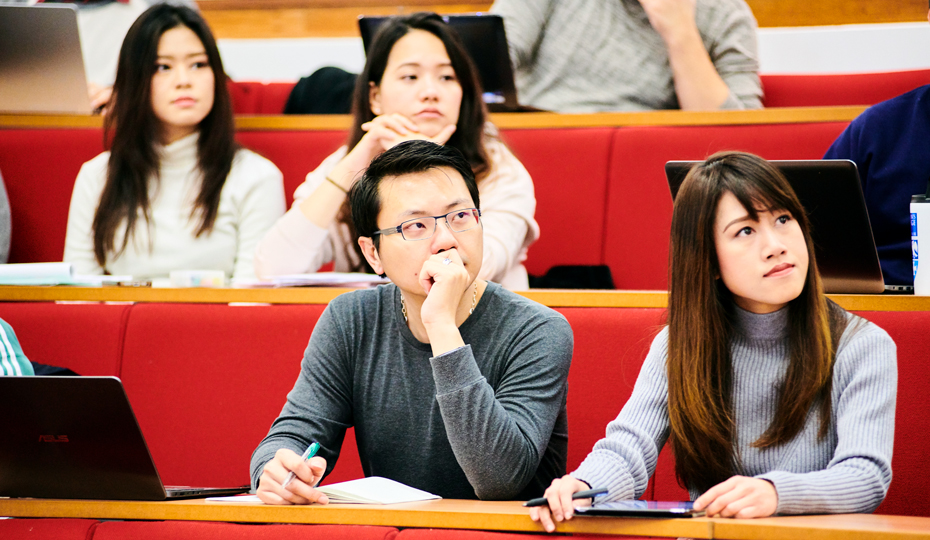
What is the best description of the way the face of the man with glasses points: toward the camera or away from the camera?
toward the camera

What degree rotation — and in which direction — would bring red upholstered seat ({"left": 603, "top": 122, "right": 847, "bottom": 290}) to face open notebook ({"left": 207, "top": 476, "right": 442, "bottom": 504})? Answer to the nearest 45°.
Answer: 0° — it already faces it

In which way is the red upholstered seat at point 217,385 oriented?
toward the camera

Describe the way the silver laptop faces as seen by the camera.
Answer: facing away from the viewer

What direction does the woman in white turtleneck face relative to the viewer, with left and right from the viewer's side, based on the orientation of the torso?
facing the viewer

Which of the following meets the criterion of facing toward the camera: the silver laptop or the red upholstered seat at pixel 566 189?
the red upholstered seat

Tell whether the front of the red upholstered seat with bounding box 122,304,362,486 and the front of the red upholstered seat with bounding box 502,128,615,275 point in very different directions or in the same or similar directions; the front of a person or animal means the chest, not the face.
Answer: same or similar directions

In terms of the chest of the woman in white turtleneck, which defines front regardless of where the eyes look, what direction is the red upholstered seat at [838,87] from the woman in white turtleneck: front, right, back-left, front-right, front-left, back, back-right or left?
left

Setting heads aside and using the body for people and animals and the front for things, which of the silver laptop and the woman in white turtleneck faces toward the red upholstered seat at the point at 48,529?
the woman in white turtleneck

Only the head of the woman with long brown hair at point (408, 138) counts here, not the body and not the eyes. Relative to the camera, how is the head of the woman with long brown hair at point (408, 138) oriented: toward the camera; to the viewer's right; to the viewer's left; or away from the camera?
toward the camera

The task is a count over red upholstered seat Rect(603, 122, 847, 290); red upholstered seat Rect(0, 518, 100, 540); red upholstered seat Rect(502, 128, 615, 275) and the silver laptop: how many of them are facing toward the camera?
3
